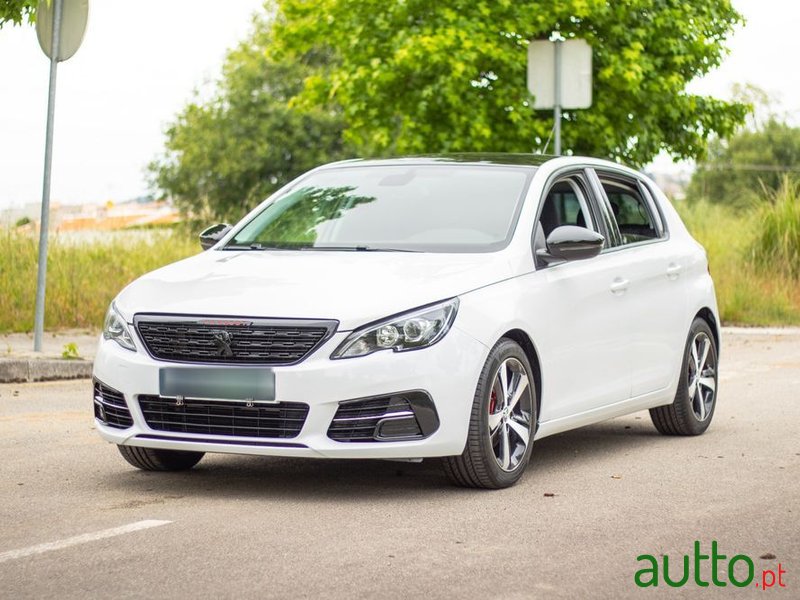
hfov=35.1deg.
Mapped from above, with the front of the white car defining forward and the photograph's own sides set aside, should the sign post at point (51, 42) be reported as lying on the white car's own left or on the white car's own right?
on the white car's own right

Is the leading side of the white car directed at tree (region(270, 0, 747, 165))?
no

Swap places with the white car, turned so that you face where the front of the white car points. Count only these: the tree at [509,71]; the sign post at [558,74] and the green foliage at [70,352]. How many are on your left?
0

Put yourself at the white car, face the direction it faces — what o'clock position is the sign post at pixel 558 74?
The sign post is roughly at 5 o'clock from the white car.

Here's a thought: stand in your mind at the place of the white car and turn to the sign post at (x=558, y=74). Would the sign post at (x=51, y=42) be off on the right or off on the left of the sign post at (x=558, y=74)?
left

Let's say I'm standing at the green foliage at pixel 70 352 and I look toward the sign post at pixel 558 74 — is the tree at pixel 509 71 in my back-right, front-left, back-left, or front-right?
front-left

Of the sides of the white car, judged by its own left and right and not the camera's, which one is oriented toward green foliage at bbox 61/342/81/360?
right

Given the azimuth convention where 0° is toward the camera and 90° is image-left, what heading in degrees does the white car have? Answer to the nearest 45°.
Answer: approximately 45°

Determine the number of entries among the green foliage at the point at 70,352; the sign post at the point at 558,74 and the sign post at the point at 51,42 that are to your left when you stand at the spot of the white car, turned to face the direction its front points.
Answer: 0

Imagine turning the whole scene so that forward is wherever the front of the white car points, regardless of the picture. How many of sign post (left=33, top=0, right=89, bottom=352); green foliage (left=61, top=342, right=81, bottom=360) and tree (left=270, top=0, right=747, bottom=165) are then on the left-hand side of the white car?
0

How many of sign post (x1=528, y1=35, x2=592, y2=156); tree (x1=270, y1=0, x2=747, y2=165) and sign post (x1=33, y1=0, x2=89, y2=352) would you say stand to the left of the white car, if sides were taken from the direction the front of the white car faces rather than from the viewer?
0
